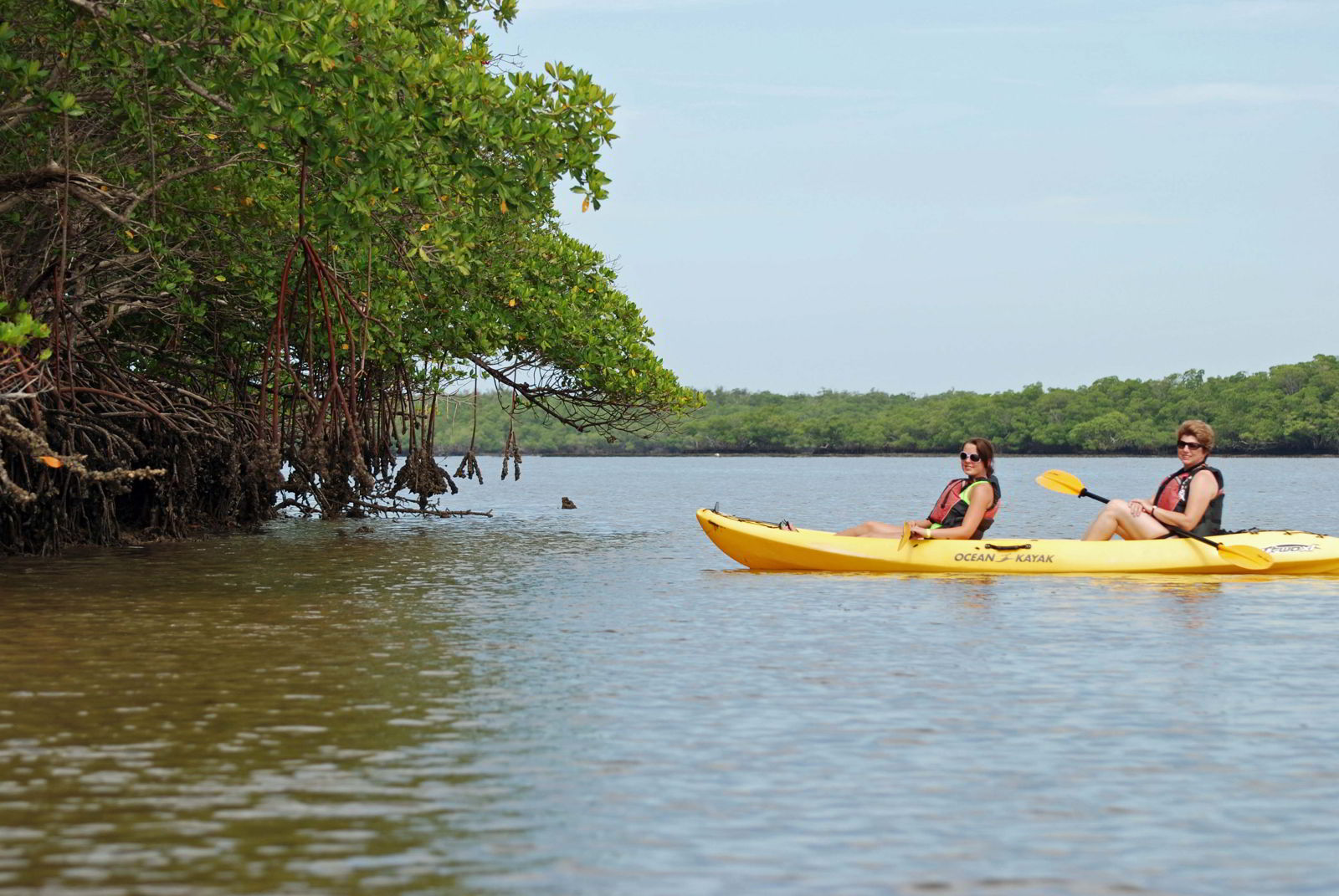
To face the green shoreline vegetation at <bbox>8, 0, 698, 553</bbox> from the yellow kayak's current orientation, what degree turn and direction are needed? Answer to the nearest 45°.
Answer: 0° — it already faces it

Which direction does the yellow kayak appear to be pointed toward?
to the viewer's left
